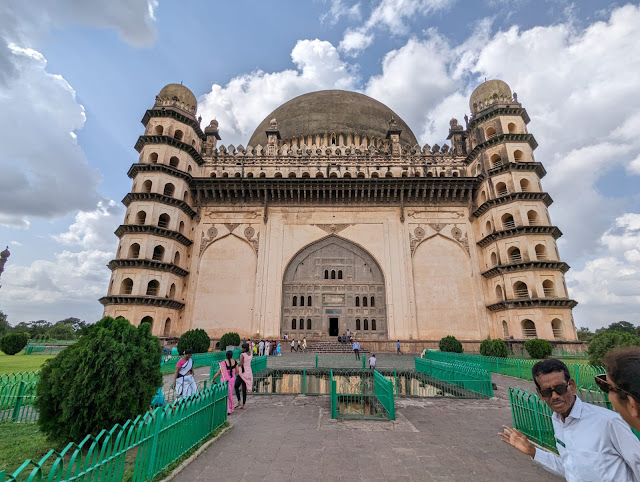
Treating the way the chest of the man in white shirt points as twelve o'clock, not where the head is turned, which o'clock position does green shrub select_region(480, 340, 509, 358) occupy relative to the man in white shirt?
The green shrub is roughly at 4 o'clock from the man in white shirt.

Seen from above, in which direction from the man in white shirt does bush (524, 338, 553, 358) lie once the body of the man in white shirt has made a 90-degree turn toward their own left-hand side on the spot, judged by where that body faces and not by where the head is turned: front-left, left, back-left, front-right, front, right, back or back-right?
back-left

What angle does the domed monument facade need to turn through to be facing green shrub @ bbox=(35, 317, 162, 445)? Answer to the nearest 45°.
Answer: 0° — it already faces it

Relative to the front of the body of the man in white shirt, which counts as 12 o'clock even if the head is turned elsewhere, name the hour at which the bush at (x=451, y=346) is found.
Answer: The bush is roughly at 4 o'clock from the man in white shirt.

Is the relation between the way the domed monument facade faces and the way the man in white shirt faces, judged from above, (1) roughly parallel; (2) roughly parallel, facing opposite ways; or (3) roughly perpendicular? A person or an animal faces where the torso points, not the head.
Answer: roughly perpendicular

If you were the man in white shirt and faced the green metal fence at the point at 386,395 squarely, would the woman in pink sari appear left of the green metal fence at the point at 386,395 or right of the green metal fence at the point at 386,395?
left

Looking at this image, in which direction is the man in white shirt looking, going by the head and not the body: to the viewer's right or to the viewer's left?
to the viewer's left

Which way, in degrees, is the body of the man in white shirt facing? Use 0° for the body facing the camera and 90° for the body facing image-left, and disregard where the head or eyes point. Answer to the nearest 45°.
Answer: approximately 45°

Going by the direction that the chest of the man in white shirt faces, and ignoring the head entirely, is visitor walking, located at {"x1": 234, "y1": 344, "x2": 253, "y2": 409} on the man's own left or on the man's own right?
on the man's own right

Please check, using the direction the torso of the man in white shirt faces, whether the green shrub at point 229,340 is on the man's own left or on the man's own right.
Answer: on the man's own right

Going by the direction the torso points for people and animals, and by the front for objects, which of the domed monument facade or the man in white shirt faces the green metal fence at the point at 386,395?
the domed monument facade

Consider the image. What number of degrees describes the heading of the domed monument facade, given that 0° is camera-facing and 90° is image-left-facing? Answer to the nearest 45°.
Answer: approximately 0°
